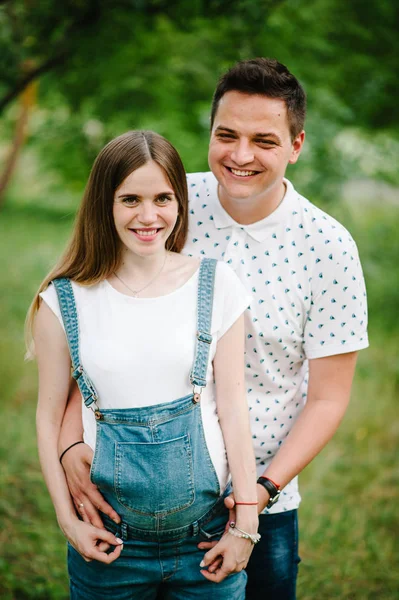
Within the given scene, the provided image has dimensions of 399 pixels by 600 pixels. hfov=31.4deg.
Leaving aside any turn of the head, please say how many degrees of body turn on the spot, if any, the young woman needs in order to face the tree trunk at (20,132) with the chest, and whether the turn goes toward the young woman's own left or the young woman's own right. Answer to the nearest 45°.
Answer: approximately 180°

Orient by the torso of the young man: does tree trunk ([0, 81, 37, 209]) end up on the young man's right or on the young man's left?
on the young man's right
